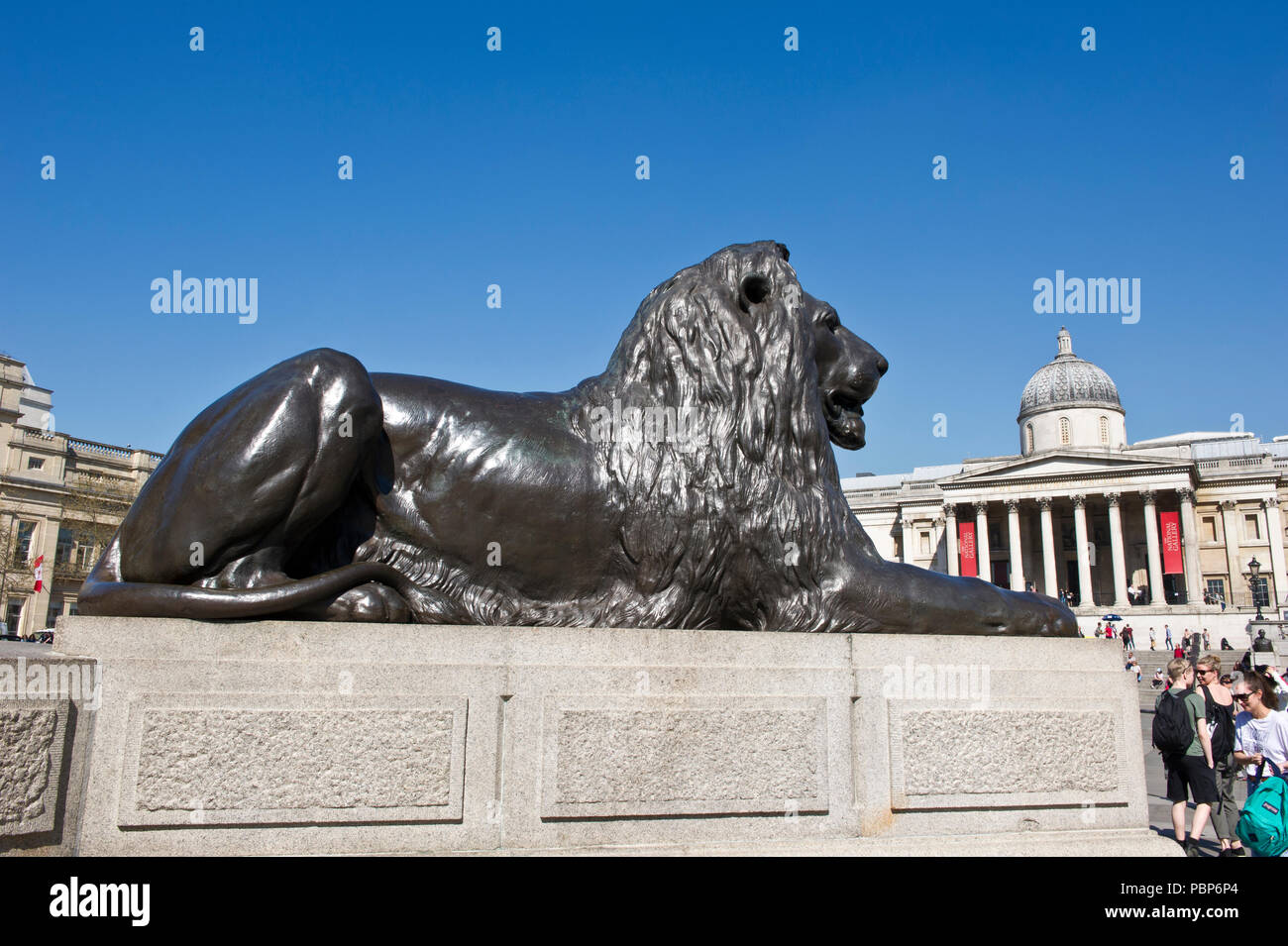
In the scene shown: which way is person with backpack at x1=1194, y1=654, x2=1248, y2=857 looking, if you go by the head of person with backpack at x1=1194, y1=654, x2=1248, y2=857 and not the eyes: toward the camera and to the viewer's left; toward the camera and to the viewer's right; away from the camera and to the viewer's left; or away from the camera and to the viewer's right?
toward the camera and to the viewer's left

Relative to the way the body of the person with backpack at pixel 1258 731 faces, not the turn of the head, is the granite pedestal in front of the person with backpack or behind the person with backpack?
in front

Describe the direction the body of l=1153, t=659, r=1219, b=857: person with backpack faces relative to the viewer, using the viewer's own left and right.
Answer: facing away from the viewer and to the right of the viewer

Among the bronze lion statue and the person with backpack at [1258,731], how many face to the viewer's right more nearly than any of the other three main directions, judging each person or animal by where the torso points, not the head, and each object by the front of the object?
1

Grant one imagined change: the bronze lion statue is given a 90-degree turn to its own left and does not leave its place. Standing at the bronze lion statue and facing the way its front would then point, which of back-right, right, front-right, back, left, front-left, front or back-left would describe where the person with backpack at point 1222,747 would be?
front-right

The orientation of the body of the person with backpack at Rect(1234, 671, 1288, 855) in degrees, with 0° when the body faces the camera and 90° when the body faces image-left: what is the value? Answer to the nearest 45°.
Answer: approximately 45°

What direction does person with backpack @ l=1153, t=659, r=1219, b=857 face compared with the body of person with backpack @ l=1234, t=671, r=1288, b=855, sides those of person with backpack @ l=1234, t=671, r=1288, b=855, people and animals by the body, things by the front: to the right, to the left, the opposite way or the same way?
the opposite way

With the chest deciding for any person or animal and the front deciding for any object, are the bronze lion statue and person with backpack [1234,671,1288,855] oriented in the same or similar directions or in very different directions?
very different directions

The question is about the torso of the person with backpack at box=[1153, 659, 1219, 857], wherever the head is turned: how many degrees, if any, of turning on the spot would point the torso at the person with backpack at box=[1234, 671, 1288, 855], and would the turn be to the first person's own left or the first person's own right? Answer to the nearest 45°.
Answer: approximately 90° to the first person's own right

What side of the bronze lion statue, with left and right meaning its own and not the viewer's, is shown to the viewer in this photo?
right
